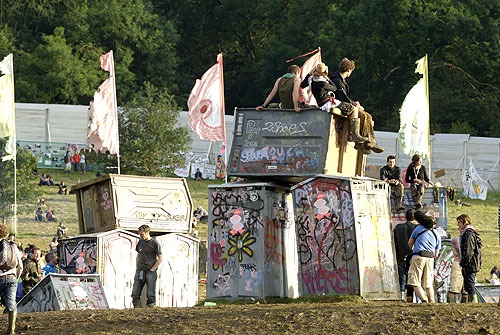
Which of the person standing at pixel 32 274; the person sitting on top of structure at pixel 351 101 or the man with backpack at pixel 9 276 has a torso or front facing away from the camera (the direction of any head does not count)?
the man with backpack

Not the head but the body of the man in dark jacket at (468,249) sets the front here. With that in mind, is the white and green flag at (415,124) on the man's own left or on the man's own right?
on the man's own right

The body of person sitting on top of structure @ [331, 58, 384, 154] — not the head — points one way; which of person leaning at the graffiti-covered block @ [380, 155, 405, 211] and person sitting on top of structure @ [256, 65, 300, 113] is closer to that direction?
the person leaning at the graffiti-covered block

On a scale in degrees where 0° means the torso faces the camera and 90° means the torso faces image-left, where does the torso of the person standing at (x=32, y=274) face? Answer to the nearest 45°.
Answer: approximately 315°

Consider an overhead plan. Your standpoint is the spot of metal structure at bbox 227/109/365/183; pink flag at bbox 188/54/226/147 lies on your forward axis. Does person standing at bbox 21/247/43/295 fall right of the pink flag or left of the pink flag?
left

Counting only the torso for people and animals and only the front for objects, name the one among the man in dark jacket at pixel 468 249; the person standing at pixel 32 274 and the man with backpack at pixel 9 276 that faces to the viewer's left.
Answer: the man in dark jacket

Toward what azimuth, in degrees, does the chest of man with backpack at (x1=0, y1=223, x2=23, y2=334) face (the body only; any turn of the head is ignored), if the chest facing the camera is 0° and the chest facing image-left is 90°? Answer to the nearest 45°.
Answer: approximately 180°

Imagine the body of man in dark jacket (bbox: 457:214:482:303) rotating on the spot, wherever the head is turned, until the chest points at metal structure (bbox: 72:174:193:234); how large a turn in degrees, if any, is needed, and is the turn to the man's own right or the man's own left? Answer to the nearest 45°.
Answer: approximately 45° to the man's own right
